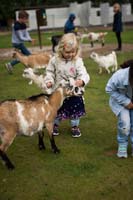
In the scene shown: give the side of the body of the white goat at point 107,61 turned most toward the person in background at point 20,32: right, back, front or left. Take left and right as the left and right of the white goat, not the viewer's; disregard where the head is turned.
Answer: front

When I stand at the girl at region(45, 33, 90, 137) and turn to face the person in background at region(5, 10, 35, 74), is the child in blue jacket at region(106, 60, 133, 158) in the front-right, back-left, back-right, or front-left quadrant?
back-right

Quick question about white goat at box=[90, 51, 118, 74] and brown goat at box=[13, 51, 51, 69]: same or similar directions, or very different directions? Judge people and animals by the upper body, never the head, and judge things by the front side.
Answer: same or similar directions

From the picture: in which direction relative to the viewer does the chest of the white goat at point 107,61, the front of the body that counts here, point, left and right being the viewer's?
facing to the left of the viewer

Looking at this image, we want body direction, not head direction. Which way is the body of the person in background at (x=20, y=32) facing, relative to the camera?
to the viewer's right

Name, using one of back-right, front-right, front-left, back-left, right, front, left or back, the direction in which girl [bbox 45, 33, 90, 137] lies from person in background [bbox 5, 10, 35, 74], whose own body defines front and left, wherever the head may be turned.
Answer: right

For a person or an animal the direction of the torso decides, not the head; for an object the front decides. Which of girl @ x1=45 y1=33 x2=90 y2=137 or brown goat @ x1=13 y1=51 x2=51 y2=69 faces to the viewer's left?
the brown goat

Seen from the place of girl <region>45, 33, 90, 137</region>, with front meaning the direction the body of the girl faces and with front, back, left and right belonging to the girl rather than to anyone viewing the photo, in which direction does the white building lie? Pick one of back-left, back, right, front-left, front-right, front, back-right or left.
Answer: back

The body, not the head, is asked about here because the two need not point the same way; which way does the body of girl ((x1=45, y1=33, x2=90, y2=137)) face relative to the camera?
toward the camera

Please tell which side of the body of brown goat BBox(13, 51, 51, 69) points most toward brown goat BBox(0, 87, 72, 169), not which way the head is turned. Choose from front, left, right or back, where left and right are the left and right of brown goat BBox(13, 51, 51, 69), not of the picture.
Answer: left

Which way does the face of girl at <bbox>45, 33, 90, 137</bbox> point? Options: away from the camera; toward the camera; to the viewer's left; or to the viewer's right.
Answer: toward the camera

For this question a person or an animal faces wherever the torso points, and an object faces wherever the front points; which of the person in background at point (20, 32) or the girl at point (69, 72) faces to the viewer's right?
the person in background

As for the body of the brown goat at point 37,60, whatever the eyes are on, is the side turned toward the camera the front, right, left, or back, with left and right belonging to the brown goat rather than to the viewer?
left
